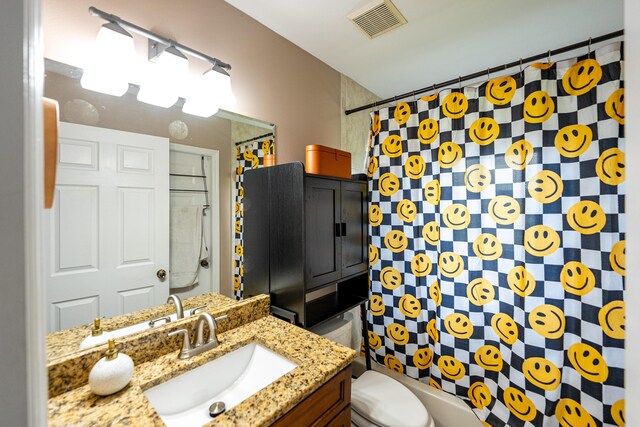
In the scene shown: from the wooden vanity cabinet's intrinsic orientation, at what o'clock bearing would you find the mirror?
The mirror is roughly at 5 o'clock from the wooden vanity cabinet.

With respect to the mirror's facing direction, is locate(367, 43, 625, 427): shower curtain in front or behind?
in front

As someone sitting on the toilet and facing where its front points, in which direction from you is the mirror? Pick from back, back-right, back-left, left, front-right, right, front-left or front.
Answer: right

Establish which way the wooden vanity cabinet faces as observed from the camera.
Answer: facing the viewer and to the right of the viewer

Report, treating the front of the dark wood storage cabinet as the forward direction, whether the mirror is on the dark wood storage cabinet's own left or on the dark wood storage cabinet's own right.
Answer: on the dark wood storage cabinet's own right
